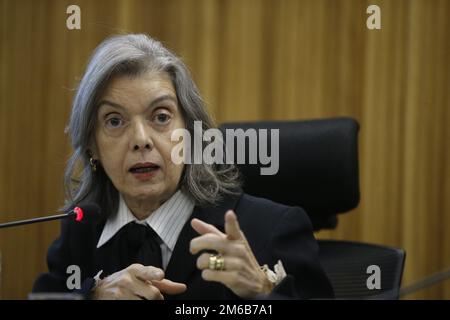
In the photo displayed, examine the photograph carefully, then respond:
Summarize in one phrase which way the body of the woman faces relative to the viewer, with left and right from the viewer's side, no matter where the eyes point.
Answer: facing the viewer
